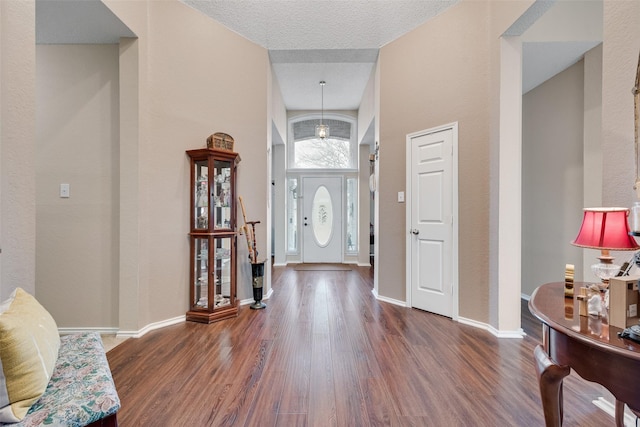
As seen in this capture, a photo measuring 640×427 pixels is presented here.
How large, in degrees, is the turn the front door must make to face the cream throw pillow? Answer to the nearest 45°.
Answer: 0° — it already faces it

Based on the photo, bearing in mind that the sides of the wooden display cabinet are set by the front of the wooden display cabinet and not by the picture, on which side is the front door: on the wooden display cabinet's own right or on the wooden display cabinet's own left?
on the wooden display cabinet's own left

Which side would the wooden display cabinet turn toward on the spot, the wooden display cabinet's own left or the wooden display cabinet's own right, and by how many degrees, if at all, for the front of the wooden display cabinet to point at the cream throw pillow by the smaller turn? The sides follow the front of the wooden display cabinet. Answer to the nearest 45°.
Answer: approximately 45° to the wooden display cabinet's own right

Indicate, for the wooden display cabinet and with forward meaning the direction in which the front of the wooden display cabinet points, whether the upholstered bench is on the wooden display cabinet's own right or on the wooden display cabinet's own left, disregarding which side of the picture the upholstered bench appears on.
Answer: on the wooden display cabinet's own right

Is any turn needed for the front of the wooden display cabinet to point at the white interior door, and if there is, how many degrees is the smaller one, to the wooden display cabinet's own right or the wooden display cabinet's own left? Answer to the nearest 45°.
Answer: approximately 45° to the wooden display cabinet's own left

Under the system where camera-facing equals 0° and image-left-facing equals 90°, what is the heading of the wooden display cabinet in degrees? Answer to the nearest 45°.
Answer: approximately 315°

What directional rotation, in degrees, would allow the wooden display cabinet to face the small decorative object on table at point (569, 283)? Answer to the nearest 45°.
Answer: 0° — it already faces it

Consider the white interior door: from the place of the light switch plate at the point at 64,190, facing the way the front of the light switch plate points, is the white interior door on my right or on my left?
on my left

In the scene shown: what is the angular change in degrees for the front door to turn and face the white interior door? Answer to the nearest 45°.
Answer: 0° — it already faces it

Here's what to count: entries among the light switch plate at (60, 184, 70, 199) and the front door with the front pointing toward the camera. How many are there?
2

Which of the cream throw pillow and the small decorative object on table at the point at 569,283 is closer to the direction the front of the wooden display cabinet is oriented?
the small decorative object on table

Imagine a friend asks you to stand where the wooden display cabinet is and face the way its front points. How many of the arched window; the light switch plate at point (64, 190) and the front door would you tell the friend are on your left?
2
